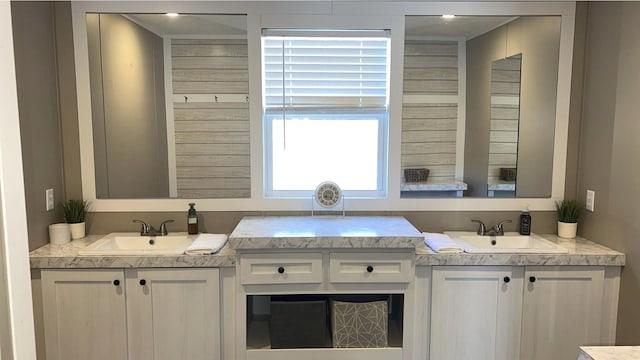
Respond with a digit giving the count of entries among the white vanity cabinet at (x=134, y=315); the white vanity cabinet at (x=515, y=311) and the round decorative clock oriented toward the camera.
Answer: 3

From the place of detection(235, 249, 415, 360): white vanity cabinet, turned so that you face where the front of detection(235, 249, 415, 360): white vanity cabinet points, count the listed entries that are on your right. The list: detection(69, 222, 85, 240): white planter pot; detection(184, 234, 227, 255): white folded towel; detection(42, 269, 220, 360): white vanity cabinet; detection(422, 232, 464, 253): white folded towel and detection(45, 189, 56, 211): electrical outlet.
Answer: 4

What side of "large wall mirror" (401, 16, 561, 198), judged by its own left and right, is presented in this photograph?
front

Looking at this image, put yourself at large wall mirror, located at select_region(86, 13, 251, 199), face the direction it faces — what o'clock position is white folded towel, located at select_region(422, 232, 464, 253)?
The white folded towel is roughly at 10 o'clock from the large wall mirror.

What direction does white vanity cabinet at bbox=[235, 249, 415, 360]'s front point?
toward the camera

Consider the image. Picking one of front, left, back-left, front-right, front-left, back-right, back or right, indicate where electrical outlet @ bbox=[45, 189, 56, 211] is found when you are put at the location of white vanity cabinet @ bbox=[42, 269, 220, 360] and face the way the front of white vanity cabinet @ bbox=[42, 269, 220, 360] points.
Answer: back-right

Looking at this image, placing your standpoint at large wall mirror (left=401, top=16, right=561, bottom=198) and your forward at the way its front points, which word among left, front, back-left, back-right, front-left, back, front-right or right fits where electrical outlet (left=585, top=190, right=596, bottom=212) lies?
left

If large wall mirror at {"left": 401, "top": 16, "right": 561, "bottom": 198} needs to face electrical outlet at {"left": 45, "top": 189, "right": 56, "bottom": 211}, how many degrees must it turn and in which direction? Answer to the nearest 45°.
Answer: approximately 45° to its right

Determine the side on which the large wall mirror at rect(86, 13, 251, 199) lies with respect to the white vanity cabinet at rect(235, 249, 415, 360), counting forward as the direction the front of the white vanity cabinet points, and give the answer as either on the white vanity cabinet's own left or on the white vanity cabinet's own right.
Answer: on the white vanity cabinet's own right
